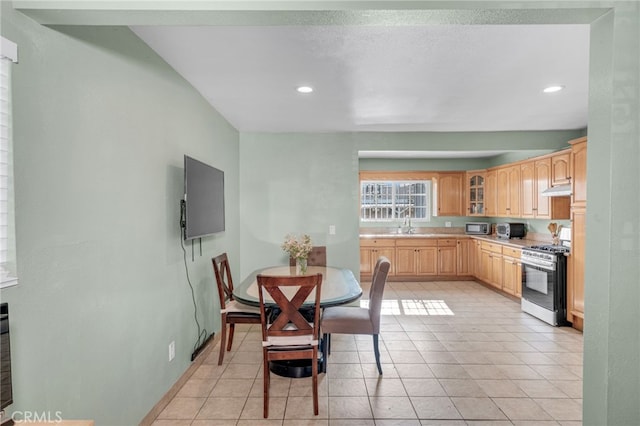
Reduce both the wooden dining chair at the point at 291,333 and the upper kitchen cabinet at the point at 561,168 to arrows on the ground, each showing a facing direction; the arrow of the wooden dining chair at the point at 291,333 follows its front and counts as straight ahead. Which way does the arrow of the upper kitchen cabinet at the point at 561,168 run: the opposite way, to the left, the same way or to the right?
to the left

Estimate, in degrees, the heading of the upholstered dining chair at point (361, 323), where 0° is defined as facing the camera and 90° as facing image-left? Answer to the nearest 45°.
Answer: approximately 90°

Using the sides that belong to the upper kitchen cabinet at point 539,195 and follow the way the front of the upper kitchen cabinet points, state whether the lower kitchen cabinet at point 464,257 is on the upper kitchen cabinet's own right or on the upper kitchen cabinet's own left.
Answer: on the upper kitchen cabinet's own right

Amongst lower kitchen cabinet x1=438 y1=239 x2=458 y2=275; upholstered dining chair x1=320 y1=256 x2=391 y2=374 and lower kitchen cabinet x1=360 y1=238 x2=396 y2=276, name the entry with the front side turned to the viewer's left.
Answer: the upholstered dining chair

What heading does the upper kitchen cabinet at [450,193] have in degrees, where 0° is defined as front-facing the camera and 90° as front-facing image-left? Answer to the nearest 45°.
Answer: approximately 0°

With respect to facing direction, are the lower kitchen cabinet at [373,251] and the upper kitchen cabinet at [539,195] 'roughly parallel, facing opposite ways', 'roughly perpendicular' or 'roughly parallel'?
roughly perpendicular

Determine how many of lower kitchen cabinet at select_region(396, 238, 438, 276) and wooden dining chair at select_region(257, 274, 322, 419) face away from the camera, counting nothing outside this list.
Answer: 1

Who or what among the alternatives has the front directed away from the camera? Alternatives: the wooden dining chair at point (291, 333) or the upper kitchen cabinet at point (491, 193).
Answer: the wooden dining chair

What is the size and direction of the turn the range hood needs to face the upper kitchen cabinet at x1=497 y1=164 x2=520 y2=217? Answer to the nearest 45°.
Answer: approximately 90° to its right

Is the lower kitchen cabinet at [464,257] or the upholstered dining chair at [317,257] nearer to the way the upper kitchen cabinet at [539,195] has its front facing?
the upholstered dining chair

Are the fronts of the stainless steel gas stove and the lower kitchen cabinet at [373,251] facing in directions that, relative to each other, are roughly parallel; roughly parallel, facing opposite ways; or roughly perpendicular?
roughly perpendicular

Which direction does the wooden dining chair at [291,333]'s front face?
away from the camera
